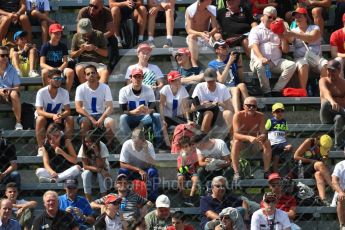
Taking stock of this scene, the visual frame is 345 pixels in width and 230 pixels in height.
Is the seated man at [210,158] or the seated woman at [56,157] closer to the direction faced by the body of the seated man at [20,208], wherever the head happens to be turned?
the seated man

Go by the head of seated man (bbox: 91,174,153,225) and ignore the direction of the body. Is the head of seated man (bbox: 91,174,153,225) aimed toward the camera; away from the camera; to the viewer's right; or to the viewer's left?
toward the camera

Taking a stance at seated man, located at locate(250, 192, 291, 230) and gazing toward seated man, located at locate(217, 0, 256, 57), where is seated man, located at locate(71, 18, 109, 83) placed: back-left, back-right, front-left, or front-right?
front-left

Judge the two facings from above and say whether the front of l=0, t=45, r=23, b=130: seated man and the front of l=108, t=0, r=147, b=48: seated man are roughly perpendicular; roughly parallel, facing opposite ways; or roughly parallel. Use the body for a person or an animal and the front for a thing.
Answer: roughly parallel

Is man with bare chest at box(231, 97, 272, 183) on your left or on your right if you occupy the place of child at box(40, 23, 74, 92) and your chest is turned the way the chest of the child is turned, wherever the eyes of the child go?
on your left

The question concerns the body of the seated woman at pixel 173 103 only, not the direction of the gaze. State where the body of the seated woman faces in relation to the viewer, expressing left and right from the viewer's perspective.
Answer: facing the viewer

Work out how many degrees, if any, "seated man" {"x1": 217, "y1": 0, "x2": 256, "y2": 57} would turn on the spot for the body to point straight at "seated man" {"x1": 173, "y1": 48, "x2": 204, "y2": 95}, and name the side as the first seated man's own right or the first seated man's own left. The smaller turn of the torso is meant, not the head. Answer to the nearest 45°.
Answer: approximately 45° to the first seated man's own right

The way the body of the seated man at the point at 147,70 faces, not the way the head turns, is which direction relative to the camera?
toward the camera

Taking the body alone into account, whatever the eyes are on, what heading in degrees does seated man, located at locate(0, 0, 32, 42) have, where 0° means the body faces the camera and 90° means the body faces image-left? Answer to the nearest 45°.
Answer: approximately 0°

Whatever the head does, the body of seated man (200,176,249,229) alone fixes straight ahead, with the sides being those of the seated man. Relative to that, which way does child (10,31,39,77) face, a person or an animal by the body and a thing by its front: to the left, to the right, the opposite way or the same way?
the same way

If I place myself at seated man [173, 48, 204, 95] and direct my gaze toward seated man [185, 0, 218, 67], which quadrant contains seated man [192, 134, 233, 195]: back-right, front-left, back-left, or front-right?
back-right

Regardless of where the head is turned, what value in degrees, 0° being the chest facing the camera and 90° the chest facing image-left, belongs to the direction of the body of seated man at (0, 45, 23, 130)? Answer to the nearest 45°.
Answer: approximately 0°

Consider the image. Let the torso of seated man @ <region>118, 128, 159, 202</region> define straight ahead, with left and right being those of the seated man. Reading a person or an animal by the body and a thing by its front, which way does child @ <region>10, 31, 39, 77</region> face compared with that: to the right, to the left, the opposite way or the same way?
the same way

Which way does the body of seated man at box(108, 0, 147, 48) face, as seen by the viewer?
toward the camera

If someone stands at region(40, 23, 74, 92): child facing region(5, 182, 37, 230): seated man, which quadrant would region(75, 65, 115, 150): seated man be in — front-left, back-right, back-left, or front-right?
front-left
